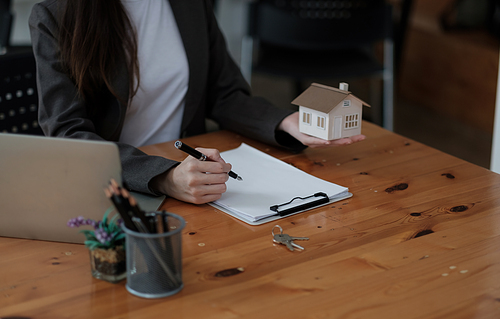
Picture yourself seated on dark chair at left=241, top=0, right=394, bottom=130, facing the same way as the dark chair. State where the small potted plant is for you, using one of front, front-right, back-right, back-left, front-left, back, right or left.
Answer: front

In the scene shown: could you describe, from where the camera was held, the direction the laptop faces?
facing away from the viewer and to the right of the viewer

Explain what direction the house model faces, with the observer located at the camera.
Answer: facing the viewer and to the right of the viewer

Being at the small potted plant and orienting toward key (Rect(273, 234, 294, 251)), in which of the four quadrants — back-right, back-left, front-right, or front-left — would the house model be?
front-left

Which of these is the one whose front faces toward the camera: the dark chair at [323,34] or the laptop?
the dark chair

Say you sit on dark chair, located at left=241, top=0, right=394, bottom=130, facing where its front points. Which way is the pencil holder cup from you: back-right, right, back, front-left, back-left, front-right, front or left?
front

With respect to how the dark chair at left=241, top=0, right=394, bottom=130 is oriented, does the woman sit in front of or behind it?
in front

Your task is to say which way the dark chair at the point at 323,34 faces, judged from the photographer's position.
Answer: facing the viewer

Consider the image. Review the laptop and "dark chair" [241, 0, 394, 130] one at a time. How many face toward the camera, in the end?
1

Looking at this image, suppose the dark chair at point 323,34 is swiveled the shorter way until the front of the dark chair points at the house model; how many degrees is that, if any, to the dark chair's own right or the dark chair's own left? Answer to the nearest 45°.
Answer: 0° — it already faces it
